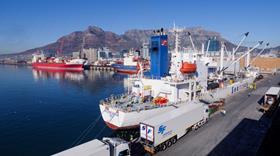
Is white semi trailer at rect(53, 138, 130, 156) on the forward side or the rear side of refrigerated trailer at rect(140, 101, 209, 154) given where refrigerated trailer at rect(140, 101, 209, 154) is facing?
on the rear side

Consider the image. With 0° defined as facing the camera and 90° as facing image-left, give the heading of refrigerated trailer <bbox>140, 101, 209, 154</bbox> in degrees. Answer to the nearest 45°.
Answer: approximately 225°

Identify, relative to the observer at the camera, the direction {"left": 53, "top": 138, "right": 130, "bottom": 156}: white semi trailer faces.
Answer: facing away from the viewer and to the right of the viewer
